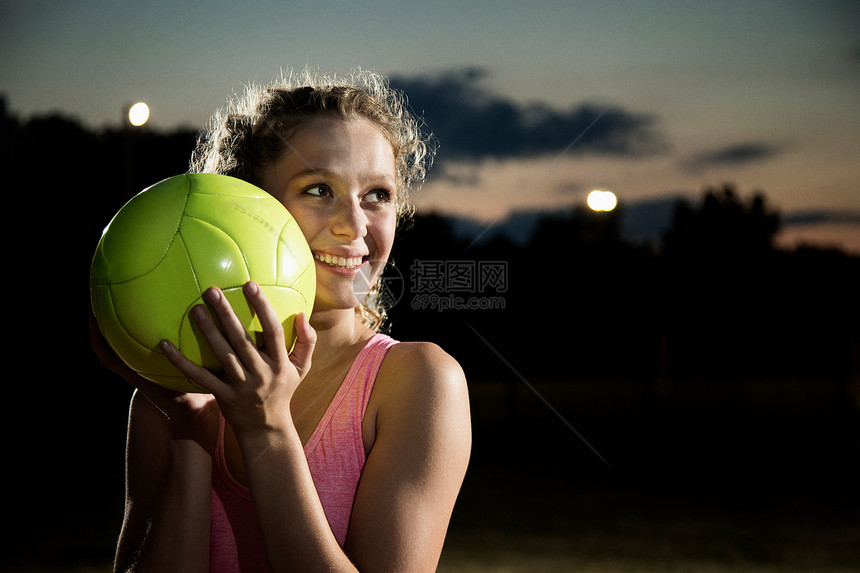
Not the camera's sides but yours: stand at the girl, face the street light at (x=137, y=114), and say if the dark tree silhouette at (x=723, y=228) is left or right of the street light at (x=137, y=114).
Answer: right

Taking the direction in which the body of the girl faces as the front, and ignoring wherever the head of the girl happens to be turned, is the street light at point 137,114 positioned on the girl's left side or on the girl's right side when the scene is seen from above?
on the girl's right side

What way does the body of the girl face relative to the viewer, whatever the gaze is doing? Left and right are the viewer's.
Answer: facing the viewer and to the left of the viewer

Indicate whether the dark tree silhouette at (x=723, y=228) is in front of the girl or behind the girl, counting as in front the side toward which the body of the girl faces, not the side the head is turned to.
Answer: behind
